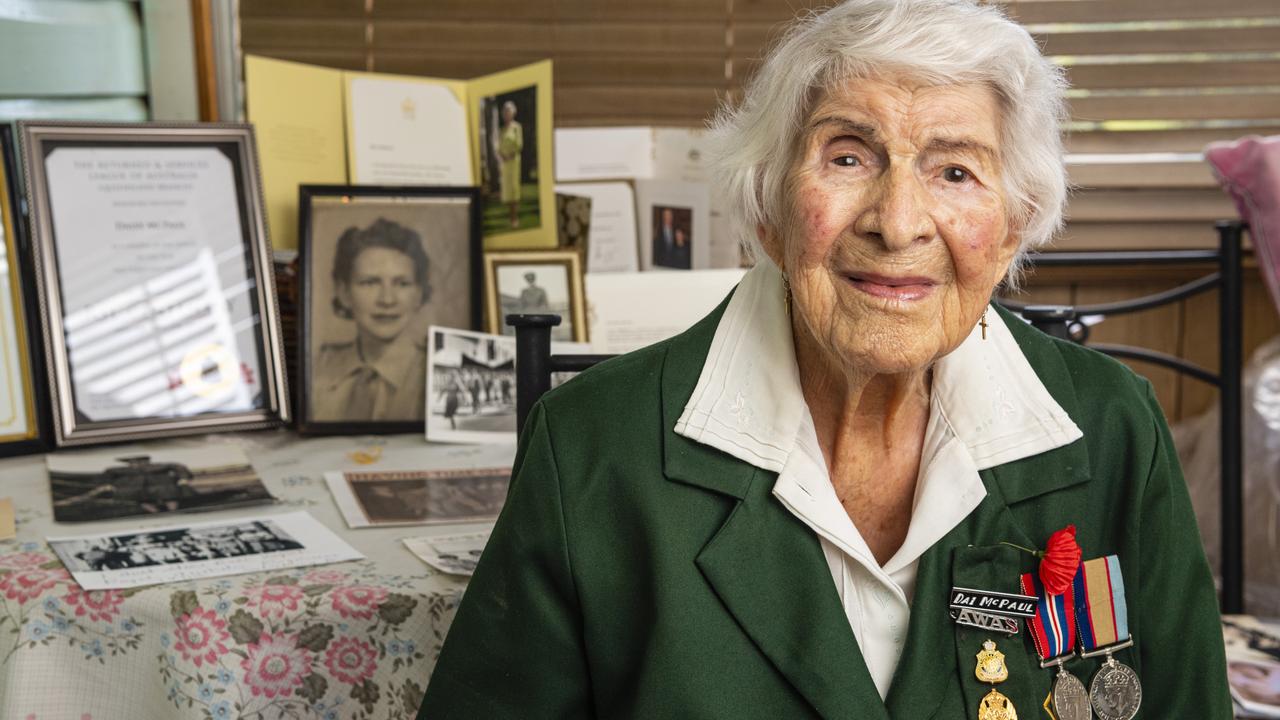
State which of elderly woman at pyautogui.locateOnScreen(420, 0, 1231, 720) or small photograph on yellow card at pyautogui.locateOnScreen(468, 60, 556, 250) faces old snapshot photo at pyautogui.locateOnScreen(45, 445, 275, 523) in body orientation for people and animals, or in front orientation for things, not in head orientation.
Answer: the small photograph on yellow card

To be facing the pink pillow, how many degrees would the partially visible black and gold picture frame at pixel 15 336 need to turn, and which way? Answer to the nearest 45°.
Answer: approximately 90° to its left

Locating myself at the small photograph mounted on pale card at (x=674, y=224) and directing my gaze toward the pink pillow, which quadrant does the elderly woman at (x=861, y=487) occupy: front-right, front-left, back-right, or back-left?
front-right

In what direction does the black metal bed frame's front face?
toward the camera

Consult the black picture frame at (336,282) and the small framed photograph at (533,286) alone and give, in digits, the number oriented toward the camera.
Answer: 2

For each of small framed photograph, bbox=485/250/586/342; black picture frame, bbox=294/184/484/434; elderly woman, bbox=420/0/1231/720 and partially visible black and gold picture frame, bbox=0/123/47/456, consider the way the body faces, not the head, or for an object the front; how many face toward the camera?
4

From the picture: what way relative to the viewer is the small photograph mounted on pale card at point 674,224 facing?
toward the camera

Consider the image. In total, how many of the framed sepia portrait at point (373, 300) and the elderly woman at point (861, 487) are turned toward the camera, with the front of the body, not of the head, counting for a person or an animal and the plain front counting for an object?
2

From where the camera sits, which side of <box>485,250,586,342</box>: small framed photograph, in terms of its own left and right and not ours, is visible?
front

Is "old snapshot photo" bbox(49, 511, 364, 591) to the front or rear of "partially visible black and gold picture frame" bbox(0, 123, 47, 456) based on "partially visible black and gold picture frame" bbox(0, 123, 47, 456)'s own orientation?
to the front
